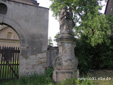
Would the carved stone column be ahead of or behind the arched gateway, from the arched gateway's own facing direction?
ahead

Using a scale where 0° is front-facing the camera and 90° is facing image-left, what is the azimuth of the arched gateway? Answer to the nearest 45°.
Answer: approximately 0°

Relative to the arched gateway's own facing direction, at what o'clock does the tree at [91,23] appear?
The tree is roughly at 9 o'clock from the arched gateway.
